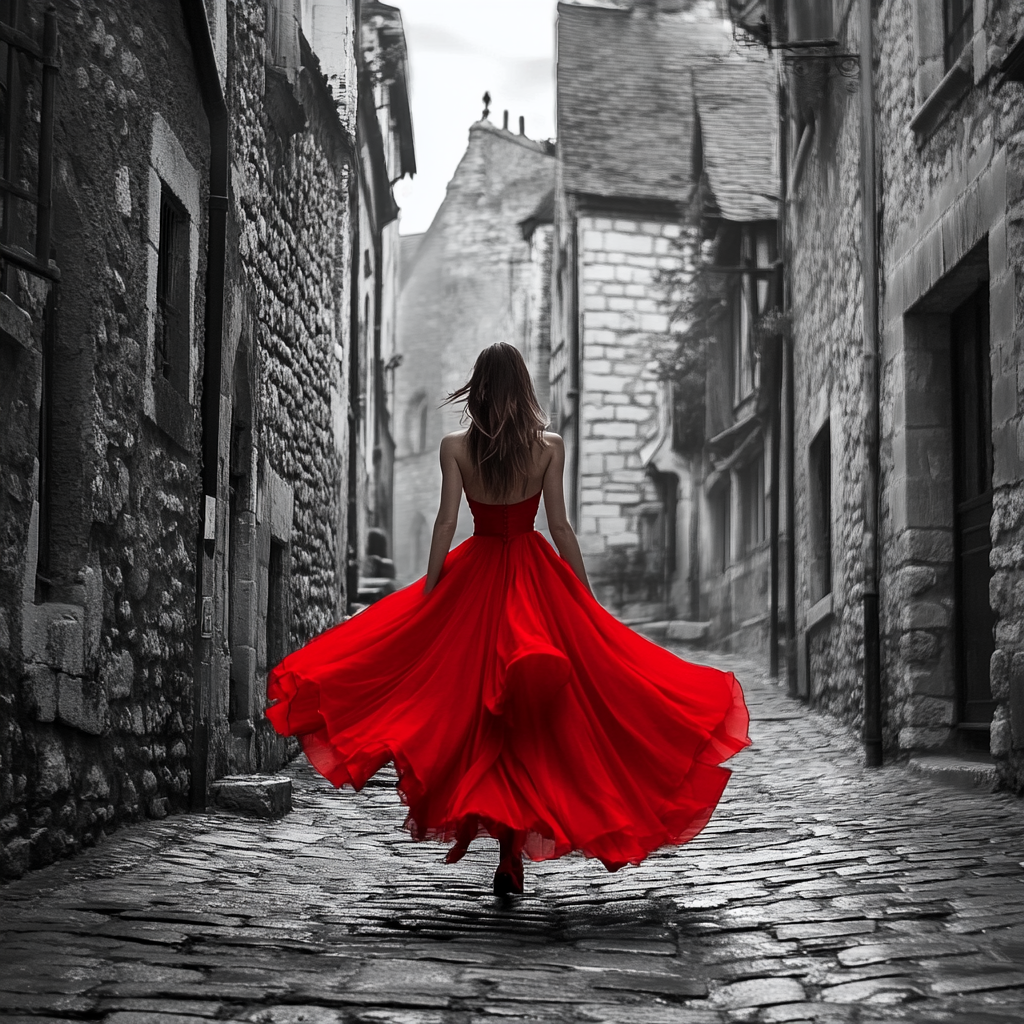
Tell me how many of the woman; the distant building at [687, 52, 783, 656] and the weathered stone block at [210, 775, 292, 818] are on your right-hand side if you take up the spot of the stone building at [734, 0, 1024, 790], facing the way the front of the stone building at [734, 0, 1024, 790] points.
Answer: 1

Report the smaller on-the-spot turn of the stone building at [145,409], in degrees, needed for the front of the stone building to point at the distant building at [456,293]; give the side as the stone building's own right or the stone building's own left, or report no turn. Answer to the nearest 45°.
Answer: approximately 90° to the stone building's own left

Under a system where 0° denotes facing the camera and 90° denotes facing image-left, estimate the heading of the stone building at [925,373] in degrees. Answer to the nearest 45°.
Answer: approximately 90°

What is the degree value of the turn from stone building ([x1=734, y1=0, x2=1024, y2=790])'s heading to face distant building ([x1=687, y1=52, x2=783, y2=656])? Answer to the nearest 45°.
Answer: approximately 90° to its right

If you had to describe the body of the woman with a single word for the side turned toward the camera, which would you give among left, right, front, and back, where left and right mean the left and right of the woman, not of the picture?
back

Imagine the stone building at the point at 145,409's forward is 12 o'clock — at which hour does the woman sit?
The woman is roughly at 2 o'clock from the stone building.

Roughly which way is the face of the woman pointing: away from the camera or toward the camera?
away from the camera

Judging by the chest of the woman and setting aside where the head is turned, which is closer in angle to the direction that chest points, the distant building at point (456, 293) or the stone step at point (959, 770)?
the distant building

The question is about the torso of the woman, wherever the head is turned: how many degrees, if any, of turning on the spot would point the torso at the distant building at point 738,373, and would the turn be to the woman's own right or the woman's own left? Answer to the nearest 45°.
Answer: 0° — they already face it

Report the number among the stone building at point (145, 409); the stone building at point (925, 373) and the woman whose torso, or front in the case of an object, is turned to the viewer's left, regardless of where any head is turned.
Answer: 1

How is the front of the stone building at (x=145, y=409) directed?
to the viewer's right

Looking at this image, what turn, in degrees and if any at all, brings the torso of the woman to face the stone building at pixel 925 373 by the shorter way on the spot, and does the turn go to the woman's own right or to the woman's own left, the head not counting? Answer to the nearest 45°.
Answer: approximately 45° to the woman's own right

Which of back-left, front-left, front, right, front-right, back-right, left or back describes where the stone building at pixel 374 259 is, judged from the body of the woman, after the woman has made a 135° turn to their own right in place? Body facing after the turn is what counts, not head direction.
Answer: back-left

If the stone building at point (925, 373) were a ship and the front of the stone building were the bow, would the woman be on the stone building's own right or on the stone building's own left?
on the stone building's own left

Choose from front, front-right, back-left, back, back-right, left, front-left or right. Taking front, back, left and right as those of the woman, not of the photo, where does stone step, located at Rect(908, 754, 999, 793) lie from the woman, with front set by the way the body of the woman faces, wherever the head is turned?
front-right
